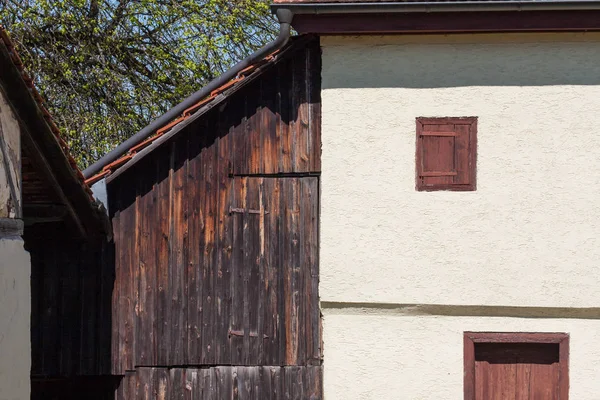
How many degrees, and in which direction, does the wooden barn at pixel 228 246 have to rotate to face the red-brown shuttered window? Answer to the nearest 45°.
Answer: approximately 90° to its left

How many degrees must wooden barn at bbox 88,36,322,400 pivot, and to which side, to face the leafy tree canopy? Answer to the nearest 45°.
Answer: approximately 180°

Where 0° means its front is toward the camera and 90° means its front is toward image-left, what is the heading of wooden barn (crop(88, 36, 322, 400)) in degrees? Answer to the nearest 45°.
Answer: approximately 0°

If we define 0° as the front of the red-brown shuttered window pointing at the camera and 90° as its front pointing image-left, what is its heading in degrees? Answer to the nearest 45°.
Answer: approximately 0°

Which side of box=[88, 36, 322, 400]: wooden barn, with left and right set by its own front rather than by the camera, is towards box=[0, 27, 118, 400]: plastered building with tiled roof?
right

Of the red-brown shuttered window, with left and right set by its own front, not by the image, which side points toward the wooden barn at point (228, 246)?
right

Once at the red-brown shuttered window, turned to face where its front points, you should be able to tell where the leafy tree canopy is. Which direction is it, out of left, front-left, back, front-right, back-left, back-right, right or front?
back-right

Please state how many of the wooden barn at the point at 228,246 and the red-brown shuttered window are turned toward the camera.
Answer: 2

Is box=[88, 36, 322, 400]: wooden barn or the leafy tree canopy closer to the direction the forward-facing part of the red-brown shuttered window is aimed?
the wooden barn
